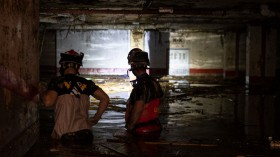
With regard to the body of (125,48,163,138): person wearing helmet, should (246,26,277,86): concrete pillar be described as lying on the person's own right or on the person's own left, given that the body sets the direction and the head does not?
on the person's own right

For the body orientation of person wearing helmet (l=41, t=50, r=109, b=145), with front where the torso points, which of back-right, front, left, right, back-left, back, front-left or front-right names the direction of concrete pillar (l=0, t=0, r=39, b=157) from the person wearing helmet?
left

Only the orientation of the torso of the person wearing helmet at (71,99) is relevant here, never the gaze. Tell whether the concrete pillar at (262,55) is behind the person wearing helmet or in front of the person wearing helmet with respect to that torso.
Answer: in front

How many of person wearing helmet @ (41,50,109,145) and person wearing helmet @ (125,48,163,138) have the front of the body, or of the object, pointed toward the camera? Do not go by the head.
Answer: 0

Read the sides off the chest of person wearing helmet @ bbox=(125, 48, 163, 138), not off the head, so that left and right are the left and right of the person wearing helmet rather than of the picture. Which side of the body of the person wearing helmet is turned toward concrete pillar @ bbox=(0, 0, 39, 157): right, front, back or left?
left

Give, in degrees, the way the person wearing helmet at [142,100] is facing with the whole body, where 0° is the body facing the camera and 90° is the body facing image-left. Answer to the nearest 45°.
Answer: approximately 135°

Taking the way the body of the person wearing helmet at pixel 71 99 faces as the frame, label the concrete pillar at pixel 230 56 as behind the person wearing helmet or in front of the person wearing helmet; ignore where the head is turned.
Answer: in front

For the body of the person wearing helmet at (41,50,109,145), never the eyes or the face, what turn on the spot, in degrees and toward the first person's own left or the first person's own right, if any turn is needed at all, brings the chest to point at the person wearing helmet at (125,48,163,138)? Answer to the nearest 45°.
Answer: approximately 45° to the first person's own right

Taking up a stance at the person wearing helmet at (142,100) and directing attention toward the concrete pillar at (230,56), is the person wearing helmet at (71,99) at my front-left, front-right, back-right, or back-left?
back-left

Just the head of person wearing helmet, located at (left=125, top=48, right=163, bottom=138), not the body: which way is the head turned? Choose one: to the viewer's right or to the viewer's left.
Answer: to the viewer's left

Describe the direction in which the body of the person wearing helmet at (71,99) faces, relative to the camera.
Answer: away from the camera

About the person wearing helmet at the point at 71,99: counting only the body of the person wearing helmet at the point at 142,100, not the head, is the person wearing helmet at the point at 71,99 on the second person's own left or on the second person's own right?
on the second person's own left

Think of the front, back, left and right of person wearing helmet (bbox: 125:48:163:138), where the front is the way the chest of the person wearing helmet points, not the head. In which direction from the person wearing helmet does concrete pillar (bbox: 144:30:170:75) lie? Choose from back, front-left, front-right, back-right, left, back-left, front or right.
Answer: front-right

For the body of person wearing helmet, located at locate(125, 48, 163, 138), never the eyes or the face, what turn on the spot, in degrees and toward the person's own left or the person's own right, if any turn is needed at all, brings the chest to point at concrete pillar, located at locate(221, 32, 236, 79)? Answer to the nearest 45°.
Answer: approximately 45° to the person's own right
